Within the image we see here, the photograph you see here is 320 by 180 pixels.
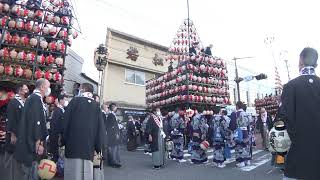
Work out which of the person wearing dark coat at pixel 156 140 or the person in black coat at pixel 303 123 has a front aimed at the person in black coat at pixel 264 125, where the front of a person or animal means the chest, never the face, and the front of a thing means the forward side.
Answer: the person in black coat at pixel 303 123

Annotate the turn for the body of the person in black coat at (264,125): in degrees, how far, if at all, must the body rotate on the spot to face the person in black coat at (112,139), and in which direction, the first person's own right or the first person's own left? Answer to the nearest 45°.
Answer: approximately 45° to the first person's own right

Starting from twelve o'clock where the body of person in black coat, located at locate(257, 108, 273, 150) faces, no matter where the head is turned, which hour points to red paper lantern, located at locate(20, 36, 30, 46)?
The red paper lantern is roughly at 1 o'clock from the person in black coat.

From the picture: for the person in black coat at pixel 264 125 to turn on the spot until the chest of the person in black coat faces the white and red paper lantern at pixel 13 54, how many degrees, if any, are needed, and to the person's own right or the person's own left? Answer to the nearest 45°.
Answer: approximately 45° to the person's own right

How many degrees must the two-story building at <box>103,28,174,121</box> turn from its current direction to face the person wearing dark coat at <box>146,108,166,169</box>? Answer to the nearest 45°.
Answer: approximately 45° to its right

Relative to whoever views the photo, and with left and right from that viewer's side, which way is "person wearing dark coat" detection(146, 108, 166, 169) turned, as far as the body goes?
facing the viewer and to the right of the viewer

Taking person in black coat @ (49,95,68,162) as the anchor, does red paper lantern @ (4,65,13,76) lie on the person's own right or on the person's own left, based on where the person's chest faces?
on the person's own left

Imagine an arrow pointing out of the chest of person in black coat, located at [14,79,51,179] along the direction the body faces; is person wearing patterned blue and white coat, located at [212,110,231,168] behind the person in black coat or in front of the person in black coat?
in front

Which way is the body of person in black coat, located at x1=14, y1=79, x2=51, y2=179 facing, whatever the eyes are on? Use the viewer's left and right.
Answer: facing to the right of the viewer

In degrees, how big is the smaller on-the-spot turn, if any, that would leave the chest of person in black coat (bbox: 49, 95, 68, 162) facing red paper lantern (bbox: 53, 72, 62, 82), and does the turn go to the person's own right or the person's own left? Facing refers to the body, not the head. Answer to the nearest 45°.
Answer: approximately 90° to the person's own left
